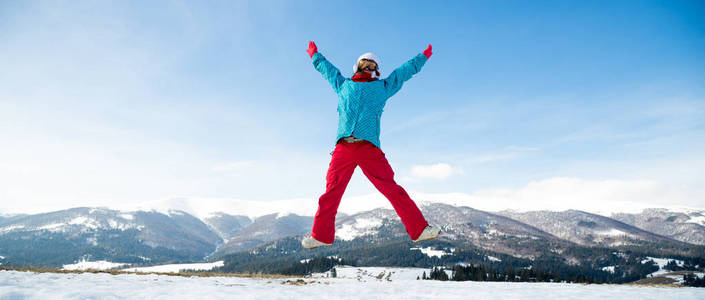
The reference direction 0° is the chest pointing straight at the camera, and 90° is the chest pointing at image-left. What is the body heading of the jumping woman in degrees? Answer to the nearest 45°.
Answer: approximately 0°
